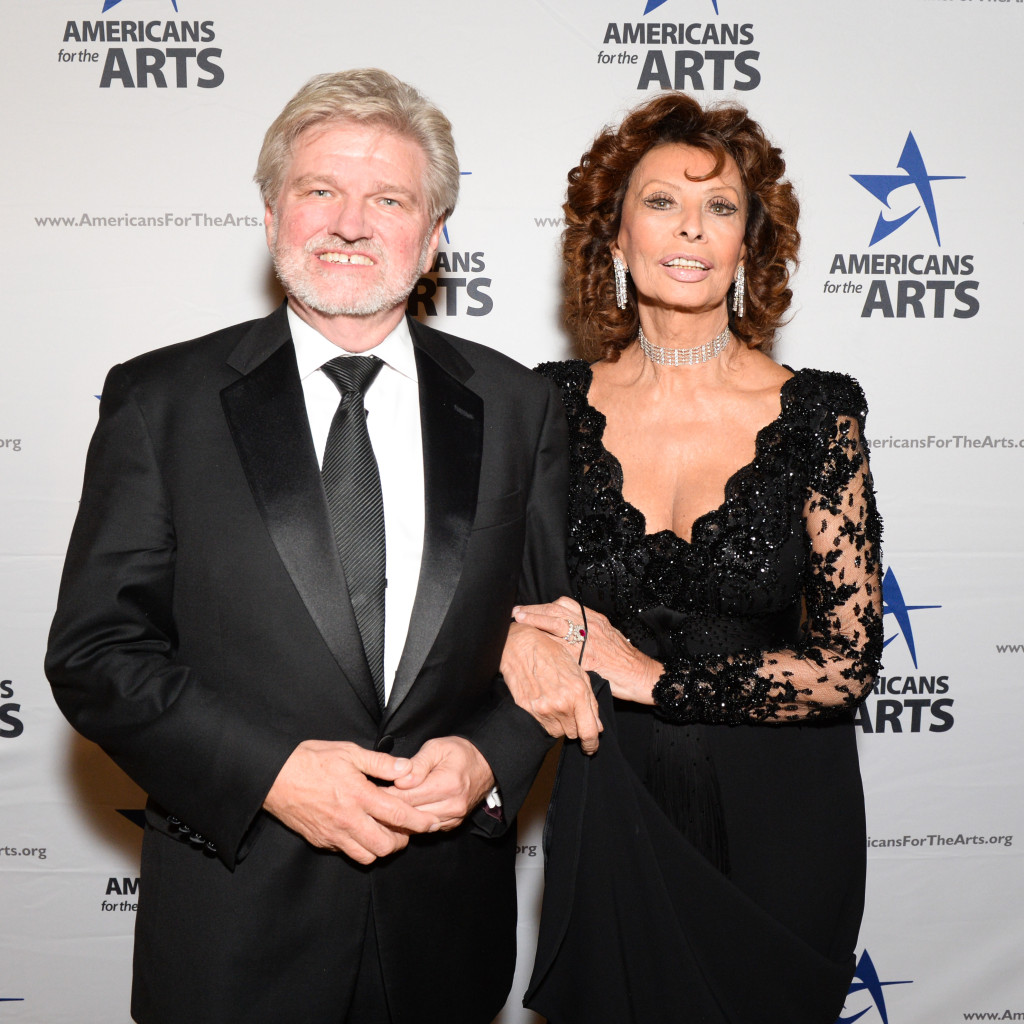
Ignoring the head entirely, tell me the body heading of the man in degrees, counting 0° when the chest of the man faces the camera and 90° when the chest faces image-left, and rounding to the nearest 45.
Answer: approximately 0°

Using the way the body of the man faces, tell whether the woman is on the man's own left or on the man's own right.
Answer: on the man's own left

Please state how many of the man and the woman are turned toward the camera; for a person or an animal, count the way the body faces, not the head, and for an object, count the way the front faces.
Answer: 2

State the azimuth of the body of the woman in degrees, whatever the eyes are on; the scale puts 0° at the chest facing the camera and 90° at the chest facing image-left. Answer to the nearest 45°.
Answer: approximately 0°
